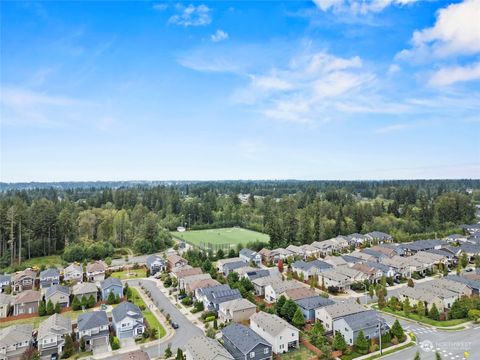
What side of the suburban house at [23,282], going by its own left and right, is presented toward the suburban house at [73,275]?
left

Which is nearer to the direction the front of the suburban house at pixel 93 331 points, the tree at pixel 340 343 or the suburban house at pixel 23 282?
the tree

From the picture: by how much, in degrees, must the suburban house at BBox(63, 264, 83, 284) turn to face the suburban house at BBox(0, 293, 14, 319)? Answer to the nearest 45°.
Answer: approximately 45° to its right

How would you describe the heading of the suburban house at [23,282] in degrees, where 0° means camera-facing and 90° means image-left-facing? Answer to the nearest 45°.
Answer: approximately 0°

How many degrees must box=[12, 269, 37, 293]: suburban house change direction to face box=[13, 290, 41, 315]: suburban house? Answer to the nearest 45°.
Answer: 0° — it already faces it

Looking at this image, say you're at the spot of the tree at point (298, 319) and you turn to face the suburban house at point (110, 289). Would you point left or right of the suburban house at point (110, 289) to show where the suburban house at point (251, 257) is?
right

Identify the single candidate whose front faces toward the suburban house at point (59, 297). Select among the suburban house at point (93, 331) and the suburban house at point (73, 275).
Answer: the suburban house at point (73, 275)

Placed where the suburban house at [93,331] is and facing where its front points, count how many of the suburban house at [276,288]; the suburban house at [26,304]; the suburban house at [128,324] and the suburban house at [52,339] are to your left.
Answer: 2

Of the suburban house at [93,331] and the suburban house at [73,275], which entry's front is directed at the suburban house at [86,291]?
the suburban house at [73,275]

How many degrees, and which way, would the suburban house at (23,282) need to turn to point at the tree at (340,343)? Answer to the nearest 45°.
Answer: approximately 45° to its left

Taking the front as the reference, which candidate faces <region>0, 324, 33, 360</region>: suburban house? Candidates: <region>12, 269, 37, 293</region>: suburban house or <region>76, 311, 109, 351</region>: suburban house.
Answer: <region>12, 269, 37, 293</region>: suburban house

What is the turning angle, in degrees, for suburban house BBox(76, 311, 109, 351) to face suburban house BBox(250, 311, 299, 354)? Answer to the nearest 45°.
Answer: approximately 45° to its left

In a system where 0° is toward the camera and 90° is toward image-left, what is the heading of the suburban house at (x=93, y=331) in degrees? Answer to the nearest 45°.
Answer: approximately 0°

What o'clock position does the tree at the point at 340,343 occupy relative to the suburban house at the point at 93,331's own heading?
The tree is roughly at 10 o'clock from the suburban house.

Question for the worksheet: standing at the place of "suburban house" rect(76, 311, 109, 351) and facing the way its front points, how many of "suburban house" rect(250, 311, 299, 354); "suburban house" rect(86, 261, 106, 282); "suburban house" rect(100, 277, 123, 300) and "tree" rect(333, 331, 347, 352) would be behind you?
2
